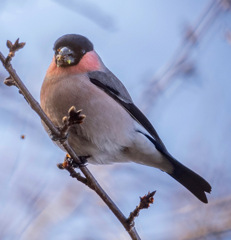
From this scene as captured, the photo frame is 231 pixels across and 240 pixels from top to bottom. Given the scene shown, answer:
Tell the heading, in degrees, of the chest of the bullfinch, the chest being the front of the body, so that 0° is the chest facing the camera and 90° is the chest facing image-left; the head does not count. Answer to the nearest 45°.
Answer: approximately 45°
